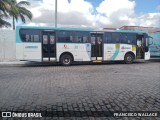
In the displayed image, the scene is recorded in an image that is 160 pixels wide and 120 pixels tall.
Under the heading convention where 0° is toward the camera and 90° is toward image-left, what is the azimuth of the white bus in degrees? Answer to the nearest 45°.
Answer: approximately 270°

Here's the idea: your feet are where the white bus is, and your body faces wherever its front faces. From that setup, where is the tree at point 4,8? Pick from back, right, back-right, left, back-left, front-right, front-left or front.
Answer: back-left
